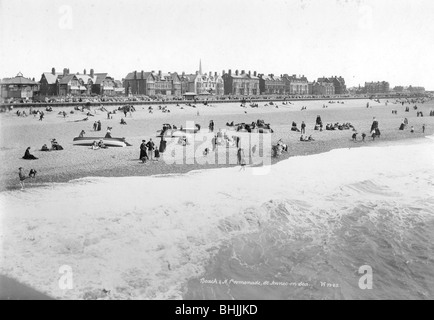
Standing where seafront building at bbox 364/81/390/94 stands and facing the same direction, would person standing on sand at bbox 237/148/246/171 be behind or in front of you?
in front

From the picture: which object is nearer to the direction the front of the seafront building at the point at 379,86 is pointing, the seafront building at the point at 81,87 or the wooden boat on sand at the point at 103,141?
the wooden boat on sand

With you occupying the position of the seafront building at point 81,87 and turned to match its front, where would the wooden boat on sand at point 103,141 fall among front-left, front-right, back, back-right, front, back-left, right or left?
front-right

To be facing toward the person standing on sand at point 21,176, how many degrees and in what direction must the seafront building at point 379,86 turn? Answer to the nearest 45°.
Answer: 0° — it already faces them

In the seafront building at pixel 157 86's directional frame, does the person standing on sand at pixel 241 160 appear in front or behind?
in front

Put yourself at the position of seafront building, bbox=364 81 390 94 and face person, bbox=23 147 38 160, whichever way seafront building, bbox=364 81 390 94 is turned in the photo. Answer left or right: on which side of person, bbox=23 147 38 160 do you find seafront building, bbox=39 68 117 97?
right

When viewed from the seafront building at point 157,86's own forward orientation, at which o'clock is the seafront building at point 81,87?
the seafront building at point 81,87 is roughly at 2 o'clock from the seafront building at point 157,86.

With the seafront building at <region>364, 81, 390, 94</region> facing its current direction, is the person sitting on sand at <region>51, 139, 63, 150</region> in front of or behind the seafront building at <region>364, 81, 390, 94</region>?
in front
